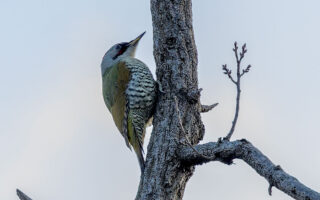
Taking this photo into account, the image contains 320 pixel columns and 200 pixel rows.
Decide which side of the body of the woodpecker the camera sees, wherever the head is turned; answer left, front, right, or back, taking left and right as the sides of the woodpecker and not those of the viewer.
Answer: right
